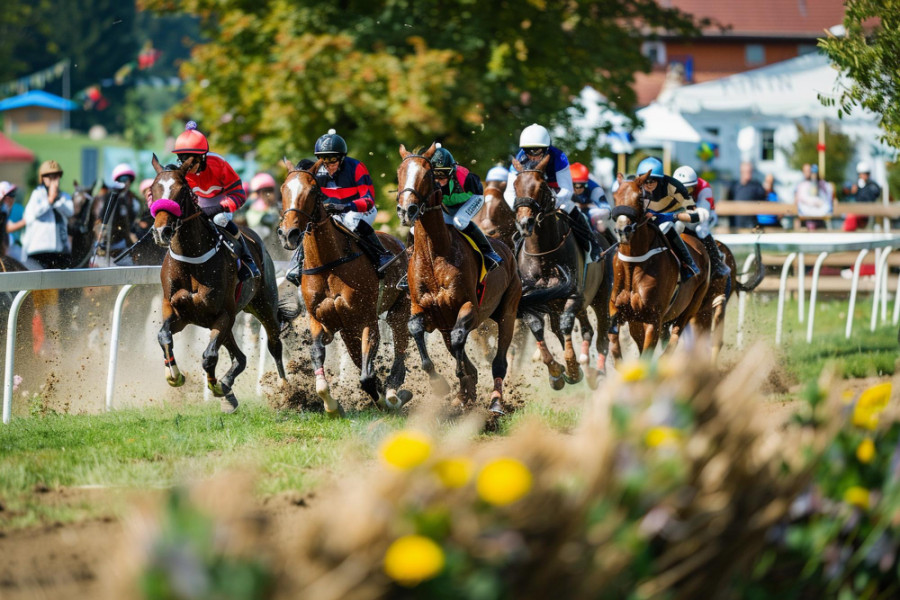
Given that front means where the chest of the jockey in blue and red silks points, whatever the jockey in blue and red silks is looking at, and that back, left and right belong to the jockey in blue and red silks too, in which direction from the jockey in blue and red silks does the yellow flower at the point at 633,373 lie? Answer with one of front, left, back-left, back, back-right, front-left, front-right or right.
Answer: front-left

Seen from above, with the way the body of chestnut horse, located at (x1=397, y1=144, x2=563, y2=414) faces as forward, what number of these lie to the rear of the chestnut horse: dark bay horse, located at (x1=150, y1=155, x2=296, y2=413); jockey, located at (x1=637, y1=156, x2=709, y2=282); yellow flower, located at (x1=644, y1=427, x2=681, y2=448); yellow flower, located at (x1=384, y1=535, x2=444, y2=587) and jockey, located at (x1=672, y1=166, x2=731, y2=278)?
2

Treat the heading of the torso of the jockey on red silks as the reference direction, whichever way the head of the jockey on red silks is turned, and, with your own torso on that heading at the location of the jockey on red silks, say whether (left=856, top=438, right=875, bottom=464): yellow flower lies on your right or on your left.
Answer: on your left

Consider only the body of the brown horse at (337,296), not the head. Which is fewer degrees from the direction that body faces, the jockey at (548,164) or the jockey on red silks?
the jockey on red silks

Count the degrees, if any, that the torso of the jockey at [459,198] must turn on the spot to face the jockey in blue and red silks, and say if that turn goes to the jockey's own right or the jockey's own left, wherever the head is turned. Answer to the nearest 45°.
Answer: approximately 45° to the jockey's own right
